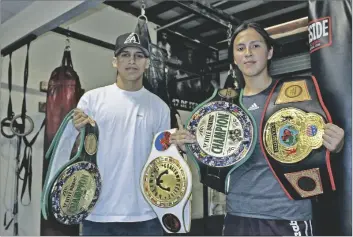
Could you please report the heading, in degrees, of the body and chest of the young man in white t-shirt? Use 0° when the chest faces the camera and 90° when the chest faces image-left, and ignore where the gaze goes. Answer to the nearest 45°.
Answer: approximately 0°

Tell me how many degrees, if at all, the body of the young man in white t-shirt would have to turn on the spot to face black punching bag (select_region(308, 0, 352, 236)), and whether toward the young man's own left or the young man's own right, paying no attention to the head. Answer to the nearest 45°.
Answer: approximately 45° to the young man's own left
